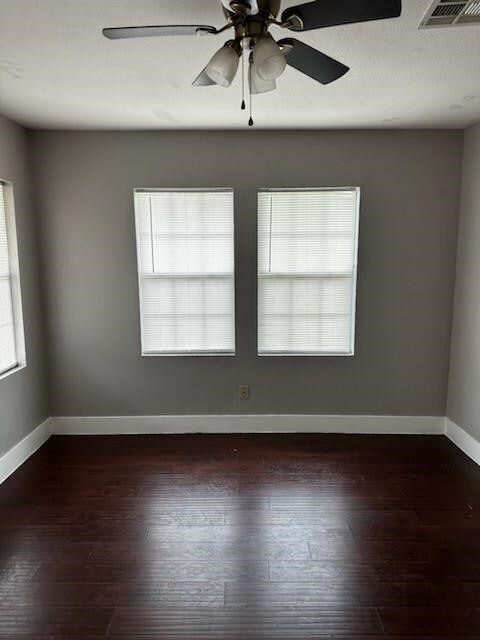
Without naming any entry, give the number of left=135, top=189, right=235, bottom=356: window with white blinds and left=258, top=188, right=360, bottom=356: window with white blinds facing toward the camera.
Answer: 2

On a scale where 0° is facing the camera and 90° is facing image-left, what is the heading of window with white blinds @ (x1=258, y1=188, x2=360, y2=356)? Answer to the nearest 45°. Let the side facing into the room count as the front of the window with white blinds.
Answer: approximately 0°

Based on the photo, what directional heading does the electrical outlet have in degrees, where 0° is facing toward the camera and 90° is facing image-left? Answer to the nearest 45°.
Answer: approximately 0°

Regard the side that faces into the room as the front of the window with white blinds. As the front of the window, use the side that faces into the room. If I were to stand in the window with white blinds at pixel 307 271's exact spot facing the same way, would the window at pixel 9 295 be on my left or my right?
on my right

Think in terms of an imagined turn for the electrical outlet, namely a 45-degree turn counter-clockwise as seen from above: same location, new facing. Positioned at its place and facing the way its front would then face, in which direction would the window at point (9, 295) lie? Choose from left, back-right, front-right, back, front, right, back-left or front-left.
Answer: back-right

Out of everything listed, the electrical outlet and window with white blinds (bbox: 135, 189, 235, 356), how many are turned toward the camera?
2

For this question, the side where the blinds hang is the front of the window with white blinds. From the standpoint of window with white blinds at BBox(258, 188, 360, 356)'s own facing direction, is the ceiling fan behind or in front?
in front
